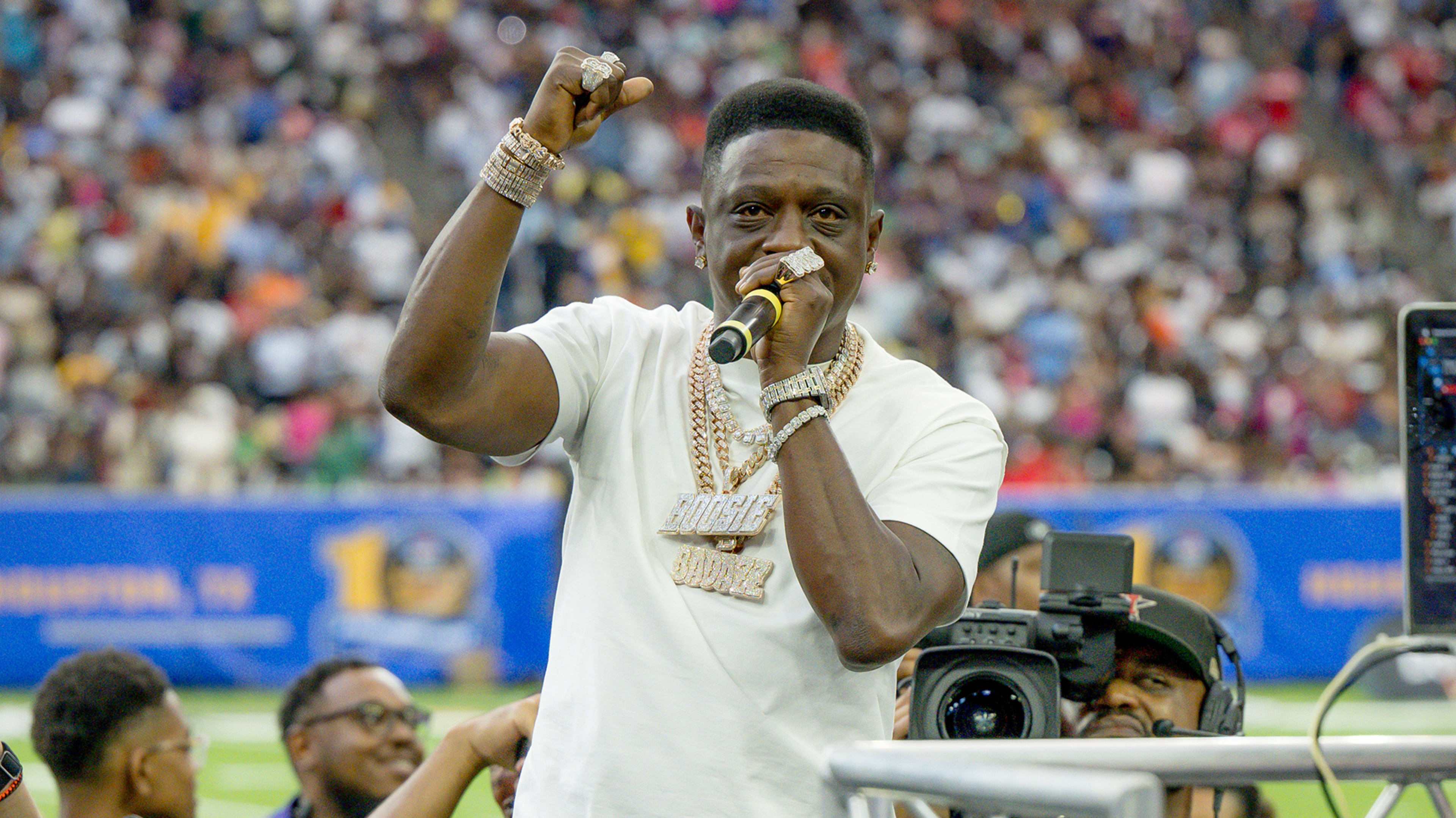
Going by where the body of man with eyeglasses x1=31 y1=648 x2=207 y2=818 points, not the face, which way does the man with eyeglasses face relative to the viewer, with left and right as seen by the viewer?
facing away from the viewer and to the right of the viewer

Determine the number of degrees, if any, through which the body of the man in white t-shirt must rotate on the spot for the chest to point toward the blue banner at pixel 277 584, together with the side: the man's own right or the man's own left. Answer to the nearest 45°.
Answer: approximately 180°

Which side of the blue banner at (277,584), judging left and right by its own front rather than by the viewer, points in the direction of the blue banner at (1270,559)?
left

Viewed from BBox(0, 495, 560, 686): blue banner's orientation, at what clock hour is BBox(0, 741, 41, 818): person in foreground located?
The person in foreground is roughly at 12 o'clock from the blue banner.

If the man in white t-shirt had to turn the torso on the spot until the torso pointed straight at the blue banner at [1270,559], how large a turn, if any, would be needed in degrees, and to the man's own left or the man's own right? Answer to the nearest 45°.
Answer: approximately 135° to the man's own left
